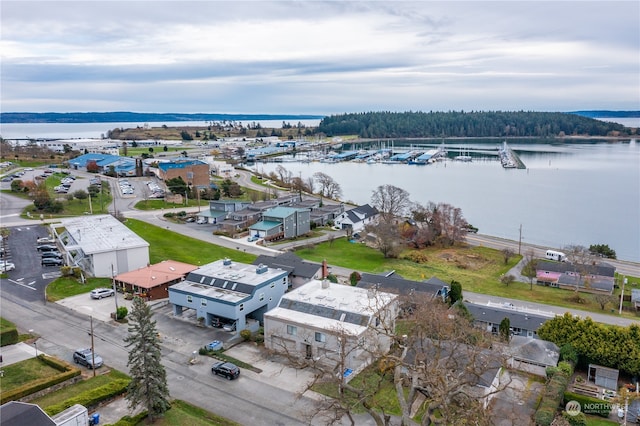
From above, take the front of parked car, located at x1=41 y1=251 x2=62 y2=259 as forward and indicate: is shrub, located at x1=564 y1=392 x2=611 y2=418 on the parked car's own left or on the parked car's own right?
on the parked car's own right

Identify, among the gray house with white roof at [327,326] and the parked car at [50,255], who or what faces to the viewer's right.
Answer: the parked car

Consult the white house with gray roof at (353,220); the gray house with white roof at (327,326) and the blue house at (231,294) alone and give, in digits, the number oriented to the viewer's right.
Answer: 0

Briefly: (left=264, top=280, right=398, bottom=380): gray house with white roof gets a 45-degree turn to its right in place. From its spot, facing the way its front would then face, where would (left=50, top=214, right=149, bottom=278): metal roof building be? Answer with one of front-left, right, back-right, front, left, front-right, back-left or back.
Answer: front-right

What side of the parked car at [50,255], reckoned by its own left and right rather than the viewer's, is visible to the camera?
right

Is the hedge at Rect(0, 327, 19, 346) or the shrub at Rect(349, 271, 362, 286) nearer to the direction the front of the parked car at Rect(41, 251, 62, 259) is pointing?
the shrub

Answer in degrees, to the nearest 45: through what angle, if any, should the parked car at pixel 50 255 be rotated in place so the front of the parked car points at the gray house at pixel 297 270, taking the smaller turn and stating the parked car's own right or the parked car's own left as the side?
approximately 45° to the parked car's own right

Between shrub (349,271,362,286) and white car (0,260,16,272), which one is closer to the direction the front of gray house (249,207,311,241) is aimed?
the white car

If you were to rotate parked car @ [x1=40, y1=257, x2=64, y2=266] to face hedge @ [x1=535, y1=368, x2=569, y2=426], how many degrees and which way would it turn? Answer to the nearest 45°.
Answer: approximately 45° to its right

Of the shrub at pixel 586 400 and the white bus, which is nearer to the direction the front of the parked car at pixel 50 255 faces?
the white bus

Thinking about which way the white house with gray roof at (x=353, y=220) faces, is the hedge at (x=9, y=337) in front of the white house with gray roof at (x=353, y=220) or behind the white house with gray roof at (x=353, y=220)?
in front

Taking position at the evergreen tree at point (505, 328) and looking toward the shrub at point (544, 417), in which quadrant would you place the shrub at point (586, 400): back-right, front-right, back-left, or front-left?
front-left

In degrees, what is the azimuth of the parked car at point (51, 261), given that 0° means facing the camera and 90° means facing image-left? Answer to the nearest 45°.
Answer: approximately 270°

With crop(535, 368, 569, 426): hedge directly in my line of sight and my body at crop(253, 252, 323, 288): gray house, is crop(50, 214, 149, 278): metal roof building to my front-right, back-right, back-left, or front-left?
back-right

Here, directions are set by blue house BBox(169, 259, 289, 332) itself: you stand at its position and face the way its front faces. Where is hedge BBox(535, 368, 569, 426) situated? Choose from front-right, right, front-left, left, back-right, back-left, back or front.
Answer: left
